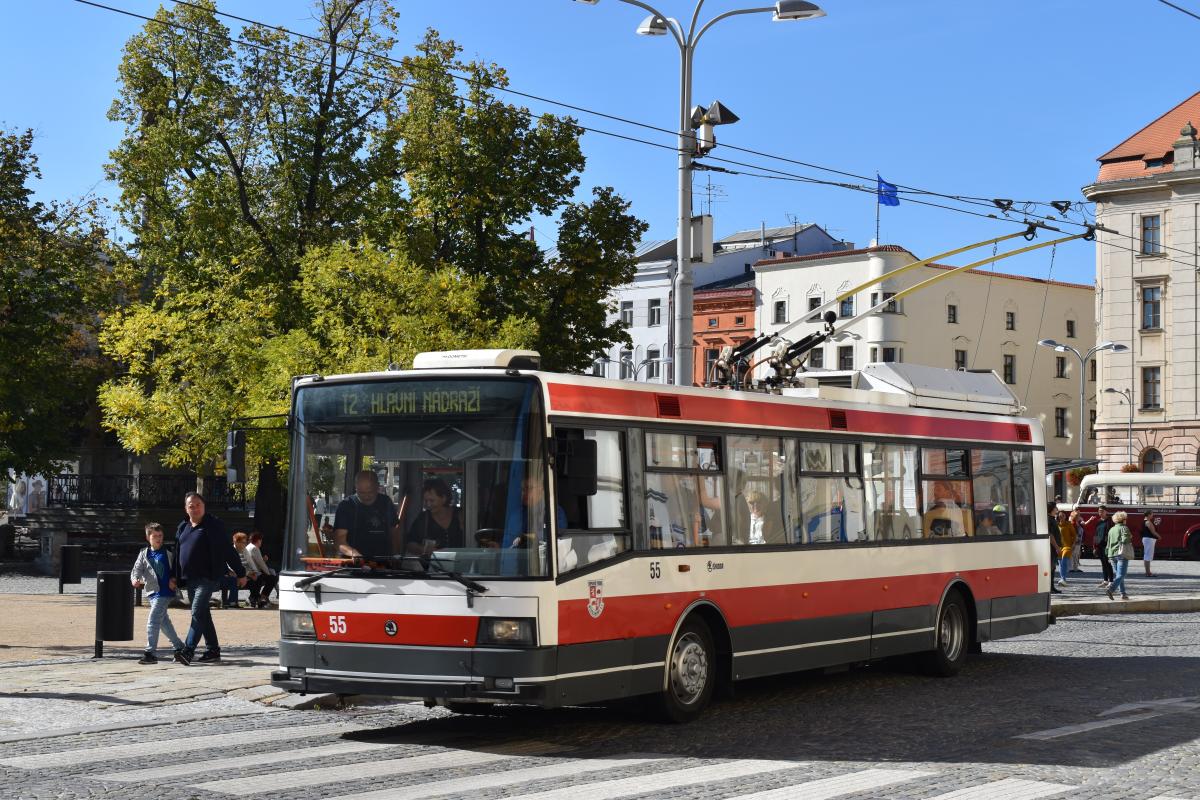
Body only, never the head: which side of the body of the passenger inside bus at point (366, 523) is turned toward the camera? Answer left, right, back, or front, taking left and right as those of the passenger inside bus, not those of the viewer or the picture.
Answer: front

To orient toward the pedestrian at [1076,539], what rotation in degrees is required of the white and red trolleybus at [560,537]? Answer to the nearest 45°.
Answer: approximately 135° to its right

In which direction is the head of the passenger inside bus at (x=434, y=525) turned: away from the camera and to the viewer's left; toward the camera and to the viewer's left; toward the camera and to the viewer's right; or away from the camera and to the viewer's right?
toward the camera and to the viewer's left

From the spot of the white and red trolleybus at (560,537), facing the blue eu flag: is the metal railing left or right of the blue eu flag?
left

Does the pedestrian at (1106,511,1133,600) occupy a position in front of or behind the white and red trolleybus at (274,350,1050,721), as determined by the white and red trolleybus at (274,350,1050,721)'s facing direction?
behind

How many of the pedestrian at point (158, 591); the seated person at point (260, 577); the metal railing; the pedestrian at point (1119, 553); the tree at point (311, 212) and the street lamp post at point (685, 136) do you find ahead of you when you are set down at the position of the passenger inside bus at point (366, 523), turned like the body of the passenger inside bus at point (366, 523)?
0

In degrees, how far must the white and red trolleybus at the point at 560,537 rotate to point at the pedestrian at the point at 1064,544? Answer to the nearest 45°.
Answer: approximately 135° to its right

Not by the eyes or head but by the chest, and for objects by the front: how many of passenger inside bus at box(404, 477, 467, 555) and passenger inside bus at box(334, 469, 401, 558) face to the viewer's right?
0

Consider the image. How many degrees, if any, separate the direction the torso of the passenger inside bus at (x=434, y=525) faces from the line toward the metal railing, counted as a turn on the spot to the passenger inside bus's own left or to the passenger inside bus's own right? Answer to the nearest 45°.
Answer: approximately 135° to the passenger inside bus's own right

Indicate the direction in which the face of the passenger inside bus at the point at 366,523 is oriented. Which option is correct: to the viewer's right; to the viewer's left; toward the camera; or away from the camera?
toward the camera

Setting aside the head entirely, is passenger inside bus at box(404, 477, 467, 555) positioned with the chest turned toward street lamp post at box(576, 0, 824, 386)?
no

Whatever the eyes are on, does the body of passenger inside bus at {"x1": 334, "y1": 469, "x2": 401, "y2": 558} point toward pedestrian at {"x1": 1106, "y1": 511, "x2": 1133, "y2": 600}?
no

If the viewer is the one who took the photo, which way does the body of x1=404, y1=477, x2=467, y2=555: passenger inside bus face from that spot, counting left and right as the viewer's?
facing the viewer and to the left of the viewer

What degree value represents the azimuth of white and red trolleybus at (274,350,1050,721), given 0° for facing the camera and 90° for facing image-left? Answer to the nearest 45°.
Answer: approximately 45°

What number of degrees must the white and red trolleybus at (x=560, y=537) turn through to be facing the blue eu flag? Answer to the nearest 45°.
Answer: approximately 135° to its right

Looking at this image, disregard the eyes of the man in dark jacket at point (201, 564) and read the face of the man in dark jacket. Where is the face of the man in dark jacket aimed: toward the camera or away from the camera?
toward the camera
